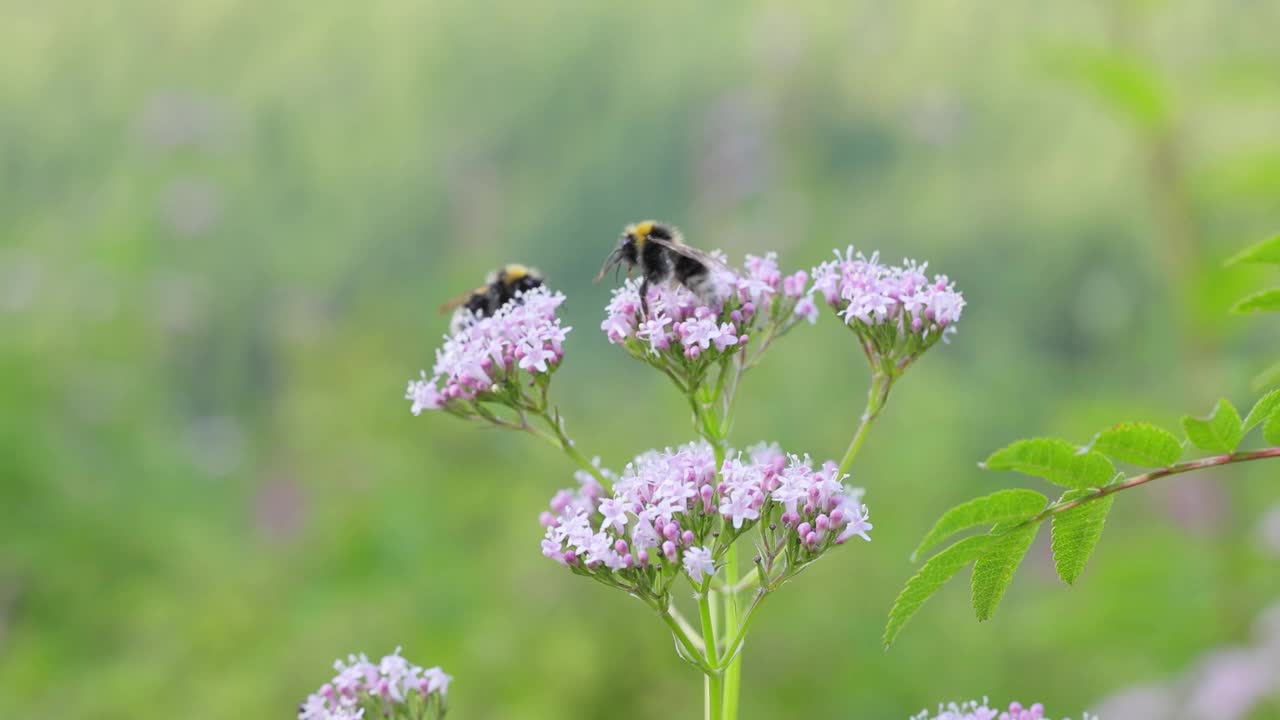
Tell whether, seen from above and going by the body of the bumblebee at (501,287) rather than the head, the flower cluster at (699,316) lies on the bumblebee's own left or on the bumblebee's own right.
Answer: on the bumblebee's own right

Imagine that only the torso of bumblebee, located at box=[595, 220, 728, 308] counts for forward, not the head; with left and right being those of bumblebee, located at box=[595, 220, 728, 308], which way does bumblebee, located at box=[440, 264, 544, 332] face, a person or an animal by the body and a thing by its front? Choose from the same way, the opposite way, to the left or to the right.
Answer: the opposite way

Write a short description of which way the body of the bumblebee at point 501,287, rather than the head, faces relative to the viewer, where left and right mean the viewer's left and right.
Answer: facing to the right of the viewer

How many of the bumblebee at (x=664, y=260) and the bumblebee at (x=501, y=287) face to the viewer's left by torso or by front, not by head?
1

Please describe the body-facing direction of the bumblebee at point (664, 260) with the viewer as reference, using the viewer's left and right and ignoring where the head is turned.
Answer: facing to the left of the viewer
